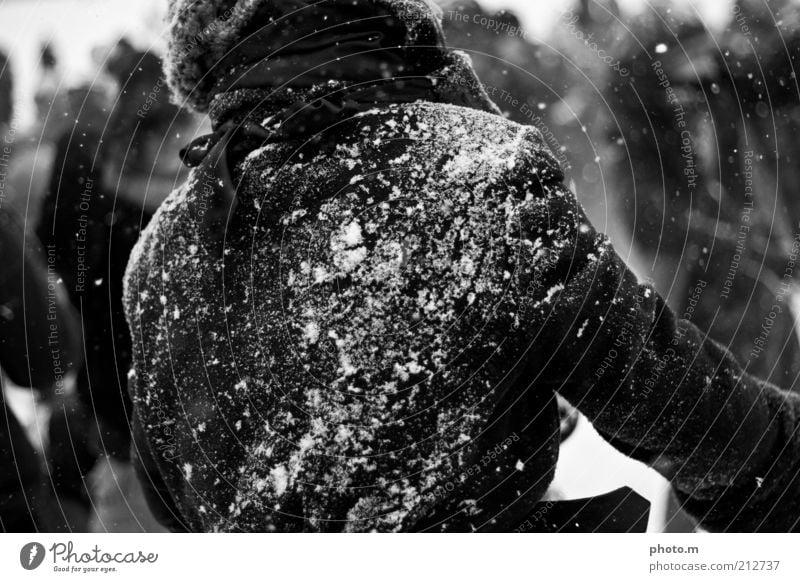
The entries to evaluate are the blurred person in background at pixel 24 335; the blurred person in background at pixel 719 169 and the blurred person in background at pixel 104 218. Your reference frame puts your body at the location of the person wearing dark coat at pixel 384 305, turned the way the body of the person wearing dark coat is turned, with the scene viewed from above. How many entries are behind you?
0

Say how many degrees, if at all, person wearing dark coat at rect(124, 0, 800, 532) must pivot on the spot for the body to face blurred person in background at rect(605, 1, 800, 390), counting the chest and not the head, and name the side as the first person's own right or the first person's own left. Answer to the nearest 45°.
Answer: approximately 45° to the first person's own right

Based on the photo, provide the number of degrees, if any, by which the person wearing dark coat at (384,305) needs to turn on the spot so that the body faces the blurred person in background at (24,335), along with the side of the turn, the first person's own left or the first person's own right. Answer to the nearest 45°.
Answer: approximately 45° to the first person's own left

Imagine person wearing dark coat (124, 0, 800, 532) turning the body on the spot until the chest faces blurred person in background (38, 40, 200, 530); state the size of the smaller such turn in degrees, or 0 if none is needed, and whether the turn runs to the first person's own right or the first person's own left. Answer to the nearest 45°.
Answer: approximately 45° to the first person's own left

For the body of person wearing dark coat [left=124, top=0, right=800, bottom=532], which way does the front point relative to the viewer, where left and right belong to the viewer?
facing away from the viewer
